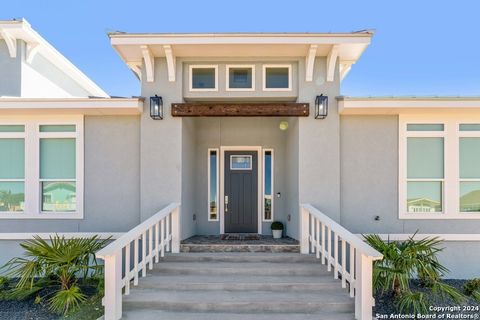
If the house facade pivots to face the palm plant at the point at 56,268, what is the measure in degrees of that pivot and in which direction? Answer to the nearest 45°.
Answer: approximately 45° to its right

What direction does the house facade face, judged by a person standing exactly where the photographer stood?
facing the viewer

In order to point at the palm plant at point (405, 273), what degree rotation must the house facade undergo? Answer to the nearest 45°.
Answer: approximately 45° to its left

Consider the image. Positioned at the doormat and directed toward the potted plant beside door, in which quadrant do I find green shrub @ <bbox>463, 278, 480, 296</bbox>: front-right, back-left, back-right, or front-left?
front-right

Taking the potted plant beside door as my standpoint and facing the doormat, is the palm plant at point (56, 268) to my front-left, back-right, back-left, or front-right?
front-left
